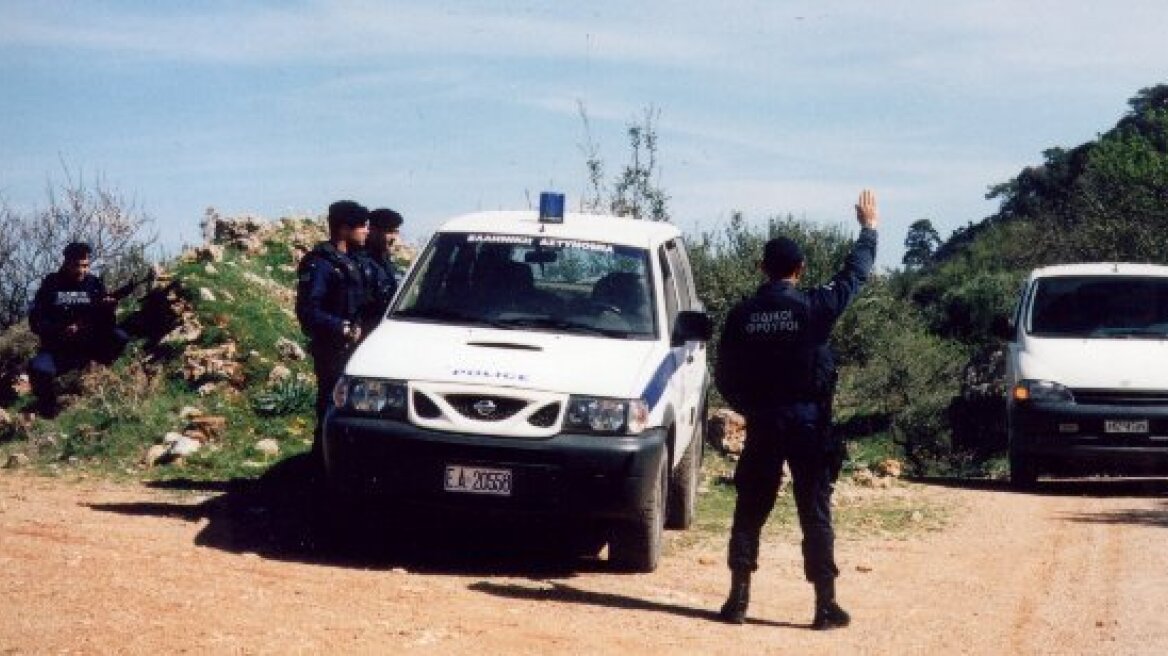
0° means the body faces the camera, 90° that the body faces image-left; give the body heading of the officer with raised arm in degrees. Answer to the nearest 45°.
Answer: approximately 180°

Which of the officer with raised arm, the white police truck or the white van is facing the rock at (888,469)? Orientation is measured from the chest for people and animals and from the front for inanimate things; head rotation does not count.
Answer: the officer with raised arm

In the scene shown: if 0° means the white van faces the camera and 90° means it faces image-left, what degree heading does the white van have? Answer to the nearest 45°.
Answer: approximately 0°

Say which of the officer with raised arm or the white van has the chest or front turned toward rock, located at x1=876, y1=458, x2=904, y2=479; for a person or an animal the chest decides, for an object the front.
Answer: the officer with raised arm

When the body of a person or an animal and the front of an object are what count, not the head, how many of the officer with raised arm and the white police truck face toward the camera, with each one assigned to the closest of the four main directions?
1

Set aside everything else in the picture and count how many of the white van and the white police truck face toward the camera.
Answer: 2

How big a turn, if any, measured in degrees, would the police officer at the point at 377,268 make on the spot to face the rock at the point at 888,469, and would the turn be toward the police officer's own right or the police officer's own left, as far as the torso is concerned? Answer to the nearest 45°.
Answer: approximately 90° to the police officer's own left

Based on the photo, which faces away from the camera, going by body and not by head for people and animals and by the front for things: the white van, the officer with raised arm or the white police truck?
the officer with raised arm

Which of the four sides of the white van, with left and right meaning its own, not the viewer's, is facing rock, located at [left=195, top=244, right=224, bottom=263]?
right
